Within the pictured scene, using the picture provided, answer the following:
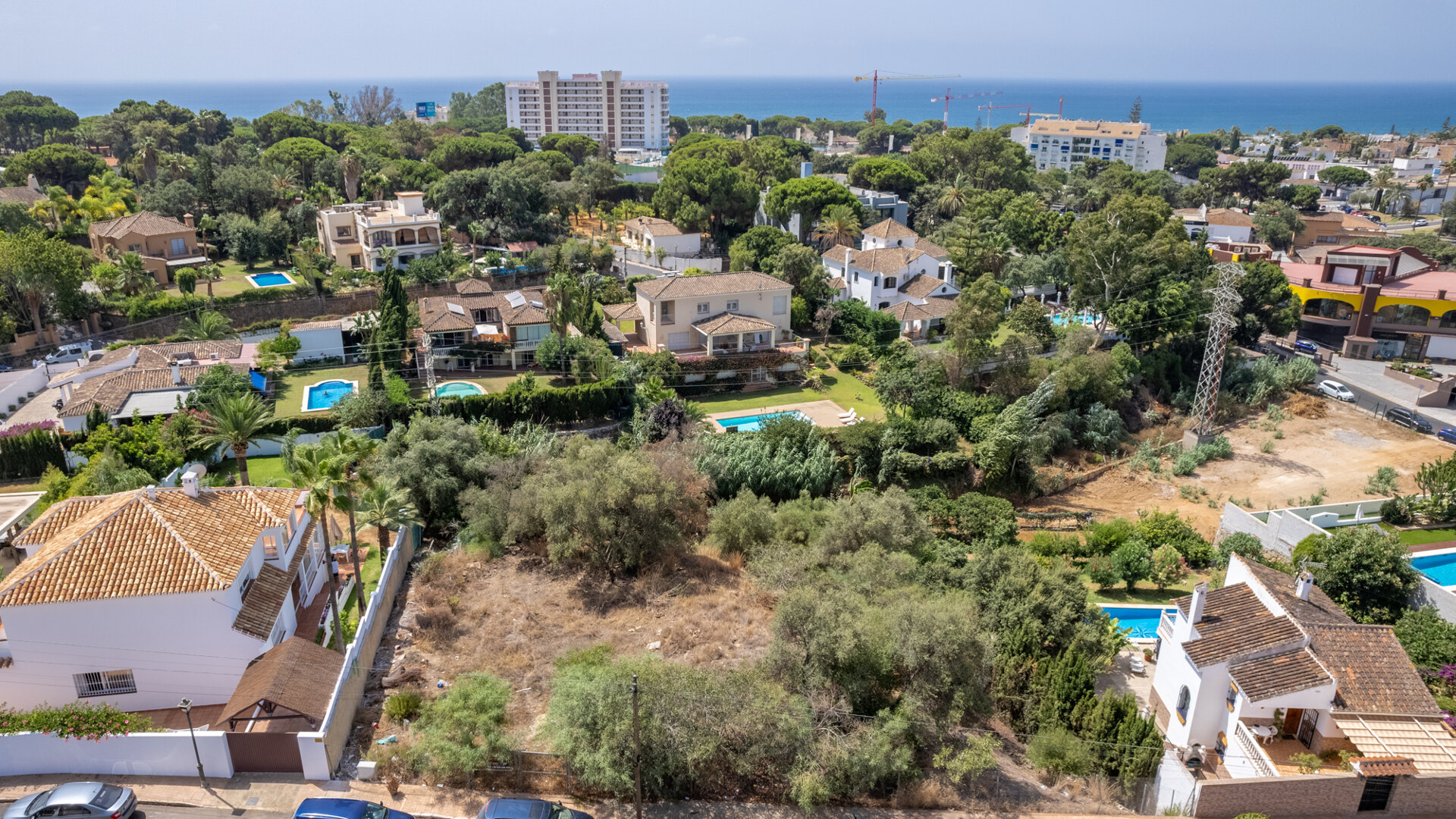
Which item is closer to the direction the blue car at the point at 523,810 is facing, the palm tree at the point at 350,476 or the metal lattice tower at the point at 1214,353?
the metal lattice tower

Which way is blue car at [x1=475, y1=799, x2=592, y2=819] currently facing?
to the viewer's right

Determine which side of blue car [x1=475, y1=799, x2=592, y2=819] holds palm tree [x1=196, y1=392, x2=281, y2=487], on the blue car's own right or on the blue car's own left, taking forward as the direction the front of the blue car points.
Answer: on the blue car's own left

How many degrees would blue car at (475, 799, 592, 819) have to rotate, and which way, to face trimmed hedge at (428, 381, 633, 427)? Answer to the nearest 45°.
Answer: approximately 90° to its left

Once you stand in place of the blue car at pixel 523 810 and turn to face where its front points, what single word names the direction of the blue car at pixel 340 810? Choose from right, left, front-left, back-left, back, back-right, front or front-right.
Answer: back

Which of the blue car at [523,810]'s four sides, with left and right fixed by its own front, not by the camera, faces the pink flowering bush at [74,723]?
back

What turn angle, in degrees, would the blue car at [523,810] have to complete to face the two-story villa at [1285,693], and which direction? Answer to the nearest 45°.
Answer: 0° — it already faces it
